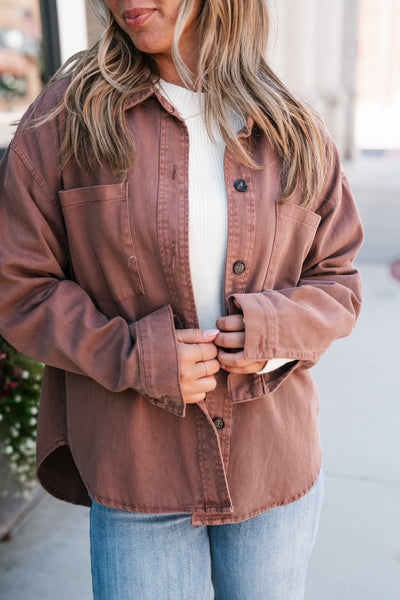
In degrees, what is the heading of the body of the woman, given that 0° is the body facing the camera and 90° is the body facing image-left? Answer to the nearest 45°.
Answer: approximately 0°

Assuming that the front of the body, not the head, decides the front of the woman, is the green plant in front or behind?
behind

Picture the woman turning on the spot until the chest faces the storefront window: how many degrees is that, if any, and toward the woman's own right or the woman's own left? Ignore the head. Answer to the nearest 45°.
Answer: approximately 180°
